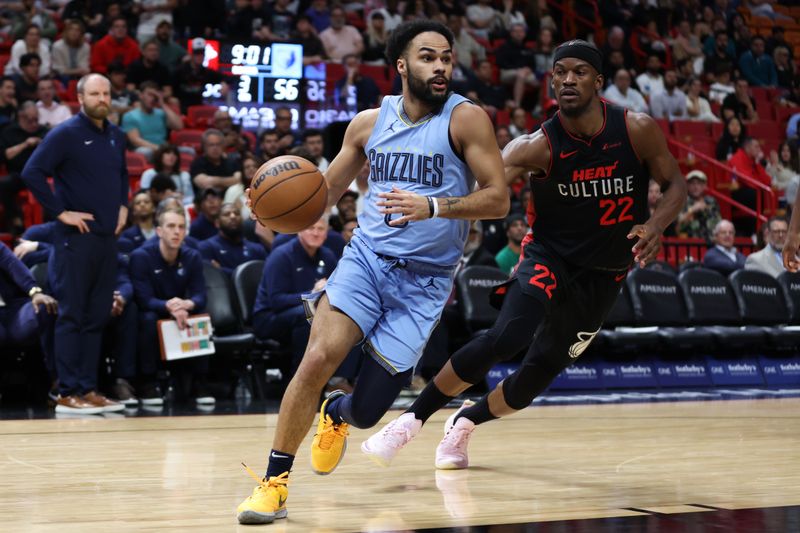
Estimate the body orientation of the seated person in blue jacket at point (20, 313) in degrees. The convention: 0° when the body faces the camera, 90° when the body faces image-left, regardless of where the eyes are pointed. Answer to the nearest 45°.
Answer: approximately 315°

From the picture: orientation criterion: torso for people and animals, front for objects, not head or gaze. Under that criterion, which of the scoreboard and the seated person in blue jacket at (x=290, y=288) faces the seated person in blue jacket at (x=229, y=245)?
the scoreboard

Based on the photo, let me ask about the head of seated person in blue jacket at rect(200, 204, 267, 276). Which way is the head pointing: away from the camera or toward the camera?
toward the camera

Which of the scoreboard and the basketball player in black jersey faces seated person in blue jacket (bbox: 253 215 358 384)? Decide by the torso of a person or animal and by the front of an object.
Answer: the scoreboard

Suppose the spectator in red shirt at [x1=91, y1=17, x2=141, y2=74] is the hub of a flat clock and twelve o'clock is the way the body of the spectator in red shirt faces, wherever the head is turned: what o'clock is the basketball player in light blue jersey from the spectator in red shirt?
The basketball player in light blue jersey is roughly at 12 o'clock from the spectator in red shirt.

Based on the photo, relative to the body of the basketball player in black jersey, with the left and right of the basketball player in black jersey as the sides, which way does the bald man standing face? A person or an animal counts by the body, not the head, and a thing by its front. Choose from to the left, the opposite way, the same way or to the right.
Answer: to the left

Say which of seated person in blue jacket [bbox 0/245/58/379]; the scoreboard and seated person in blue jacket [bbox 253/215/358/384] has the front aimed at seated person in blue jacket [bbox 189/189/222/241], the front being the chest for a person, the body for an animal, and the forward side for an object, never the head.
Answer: the scoreboard

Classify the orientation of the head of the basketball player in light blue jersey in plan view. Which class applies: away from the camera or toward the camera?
toward the camera

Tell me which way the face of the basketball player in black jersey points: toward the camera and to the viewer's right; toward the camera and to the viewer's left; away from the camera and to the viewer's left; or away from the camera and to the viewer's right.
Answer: toward the camera and to the viewer's left

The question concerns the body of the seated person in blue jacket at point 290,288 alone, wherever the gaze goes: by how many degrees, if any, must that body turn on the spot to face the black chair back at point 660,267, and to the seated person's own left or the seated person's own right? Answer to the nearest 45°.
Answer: approximately 90° to the seated person's own left

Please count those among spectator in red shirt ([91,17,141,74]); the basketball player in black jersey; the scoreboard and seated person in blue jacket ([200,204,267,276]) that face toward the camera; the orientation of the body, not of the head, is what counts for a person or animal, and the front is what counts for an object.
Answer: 4

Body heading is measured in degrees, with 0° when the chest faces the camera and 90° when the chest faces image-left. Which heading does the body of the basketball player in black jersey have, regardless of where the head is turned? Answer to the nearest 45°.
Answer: approximately 0°

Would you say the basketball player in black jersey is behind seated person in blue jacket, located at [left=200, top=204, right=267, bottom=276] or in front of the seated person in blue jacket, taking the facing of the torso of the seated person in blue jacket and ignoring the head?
in front

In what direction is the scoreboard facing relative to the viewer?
toward the camera

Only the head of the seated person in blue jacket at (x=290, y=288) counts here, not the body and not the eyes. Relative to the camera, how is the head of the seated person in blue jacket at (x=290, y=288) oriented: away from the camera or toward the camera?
toward the camera
